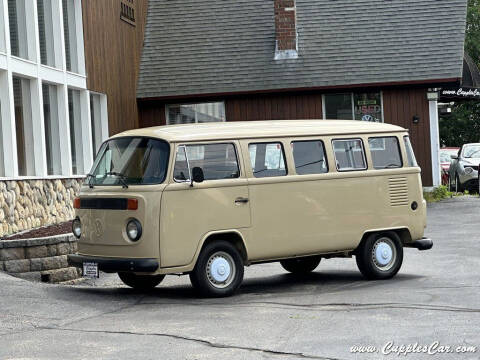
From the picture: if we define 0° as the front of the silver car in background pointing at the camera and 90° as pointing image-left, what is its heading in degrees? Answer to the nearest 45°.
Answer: approximately 315°

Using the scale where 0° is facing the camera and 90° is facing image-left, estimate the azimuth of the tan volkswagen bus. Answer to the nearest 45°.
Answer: approximately 45°

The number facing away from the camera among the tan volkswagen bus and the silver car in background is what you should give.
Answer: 0

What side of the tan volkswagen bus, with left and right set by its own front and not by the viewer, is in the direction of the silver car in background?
back

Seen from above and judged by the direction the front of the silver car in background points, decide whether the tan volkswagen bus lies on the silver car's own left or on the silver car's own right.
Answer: on the silver car's own right
